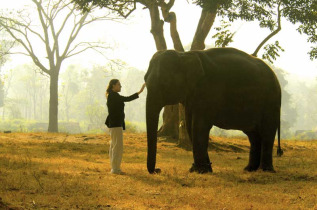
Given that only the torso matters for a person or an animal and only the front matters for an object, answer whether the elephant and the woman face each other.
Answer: yes

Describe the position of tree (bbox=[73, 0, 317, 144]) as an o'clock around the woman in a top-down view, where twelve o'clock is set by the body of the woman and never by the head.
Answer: The tree is roughly at 10 o'clock from the woman.

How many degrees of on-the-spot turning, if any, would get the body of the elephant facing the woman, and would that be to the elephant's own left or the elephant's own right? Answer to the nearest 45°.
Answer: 0° — it already faces them

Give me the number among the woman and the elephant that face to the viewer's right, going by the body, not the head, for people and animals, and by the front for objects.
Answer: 1

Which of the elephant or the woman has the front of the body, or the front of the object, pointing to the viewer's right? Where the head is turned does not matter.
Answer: the woman

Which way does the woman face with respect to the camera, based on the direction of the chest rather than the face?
to the viewer's right

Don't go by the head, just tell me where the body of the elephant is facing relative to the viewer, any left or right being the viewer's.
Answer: facing to the left of the viewer

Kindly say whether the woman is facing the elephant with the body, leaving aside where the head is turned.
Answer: yes

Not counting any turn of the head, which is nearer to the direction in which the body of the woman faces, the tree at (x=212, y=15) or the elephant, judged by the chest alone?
the elephant

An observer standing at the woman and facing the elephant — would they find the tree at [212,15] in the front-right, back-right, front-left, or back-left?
front-left

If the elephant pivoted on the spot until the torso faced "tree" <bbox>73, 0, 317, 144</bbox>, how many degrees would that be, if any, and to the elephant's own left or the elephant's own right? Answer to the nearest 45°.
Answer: approximately 90° to the elephant's own right

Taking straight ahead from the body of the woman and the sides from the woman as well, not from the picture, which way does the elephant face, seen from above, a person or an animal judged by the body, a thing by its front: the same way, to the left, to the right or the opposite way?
the opposite way
